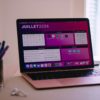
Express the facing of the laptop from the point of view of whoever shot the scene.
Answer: facing the viewer and to the right of the viewer
